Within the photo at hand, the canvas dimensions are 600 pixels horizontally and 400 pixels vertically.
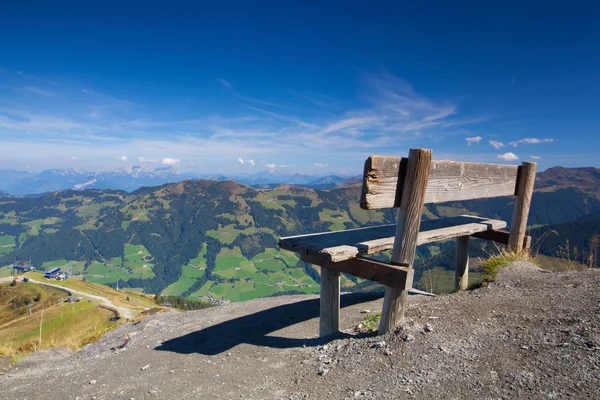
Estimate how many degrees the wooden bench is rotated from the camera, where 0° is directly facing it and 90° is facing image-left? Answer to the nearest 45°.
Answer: approximately 135°
